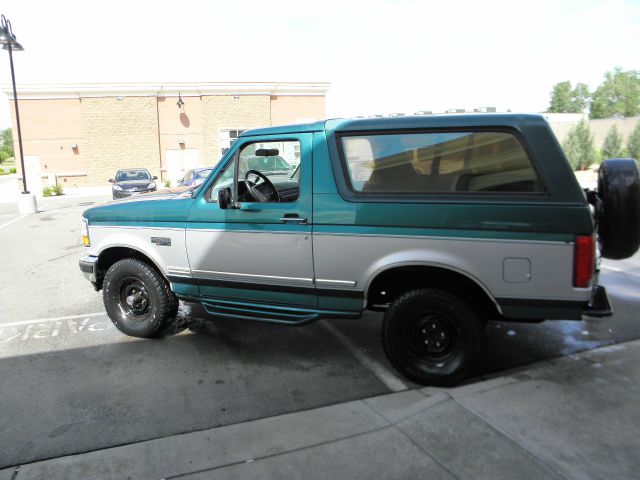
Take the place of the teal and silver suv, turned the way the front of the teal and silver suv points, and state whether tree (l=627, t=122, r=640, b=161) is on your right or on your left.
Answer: on your right

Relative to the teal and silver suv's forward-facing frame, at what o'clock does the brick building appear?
The brick building is roughly at 2 o'clock from the teal and silver suv.

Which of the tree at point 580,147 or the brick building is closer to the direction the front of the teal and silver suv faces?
the brick building

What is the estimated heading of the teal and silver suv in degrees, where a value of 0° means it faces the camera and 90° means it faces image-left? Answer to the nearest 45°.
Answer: approximately 90°

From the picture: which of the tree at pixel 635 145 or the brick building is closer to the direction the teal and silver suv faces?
the brick building

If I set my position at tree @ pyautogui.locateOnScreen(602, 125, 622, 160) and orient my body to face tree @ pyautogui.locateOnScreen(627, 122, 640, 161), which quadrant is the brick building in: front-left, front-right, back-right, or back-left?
back-right

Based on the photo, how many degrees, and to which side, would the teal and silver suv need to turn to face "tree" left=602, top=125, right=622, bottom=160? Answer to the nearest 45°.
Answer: approximately 135° to its right

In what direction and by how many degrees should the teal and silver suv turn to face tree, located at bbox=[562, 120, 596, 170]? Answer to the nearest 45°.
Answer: approximately 135° to its right
